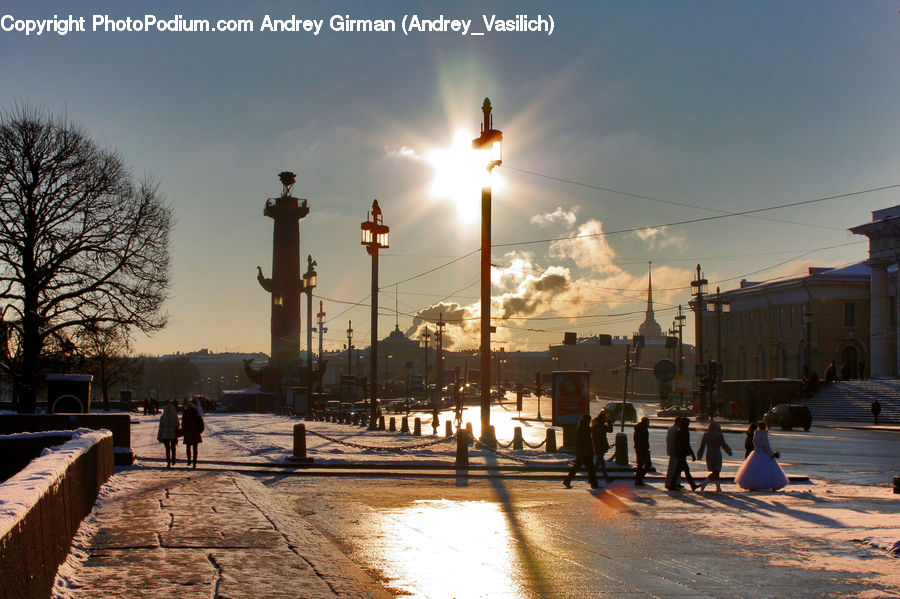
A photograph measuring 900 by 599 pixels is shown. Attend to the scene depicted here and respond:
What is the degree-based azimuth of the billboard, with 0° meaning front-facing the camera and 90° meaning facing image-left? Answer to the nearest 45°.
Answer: approximately 0°

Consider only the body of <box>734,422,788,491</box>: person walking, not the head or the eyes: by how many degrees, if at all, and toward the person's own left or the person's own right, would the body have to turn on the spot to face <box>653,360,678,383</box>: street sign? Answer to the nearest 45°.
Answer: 0° — they already face it

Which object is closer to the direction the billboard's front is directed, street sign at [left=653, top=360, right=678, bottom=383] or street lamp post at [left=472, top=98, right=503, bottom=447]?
the street lamp post

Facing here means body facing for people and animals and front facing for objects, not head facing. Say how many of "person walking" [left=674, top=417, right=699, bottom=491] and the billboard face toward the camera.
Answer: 1
